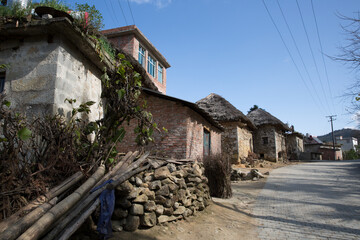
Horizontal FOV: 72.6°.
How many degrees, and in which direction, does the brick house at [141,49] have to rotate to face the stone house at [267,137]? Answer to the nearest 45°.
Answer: approximately 90° to its left

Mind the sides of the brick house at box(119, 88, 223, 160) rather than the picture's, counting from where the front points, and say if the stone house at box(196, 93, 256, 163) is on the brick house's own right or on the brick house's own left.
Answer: on the brick house's own left

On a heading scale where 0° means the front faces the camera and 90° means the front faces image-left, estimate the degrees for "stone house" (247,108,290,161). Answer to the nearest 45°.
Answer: approximately 315°

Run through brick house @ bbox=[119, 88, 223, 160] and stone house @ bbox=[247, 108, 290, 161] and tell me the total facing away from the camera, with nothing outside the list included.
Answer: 0

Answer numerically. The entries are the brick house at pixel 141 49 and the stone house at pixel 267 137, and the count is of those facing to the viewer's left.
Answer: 0

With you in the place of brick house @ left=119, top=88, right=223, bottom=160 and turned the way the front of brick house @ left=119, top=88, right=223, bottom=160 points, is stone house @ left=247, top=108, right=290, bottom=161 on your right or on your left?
on your left

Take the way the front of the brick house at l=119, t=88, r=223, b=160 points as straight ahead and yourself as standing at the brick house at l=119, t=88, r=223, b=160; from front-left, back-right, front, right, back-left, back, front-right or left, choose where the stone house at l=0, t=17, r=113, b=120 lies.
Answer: right

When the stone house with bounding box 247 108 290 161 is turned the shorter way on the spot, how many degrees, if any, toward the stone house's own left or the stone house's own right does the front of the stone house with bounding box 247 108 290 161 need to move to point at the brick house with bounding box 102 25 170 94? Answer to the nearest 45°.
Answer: approximately 90° to the stone house's own right
